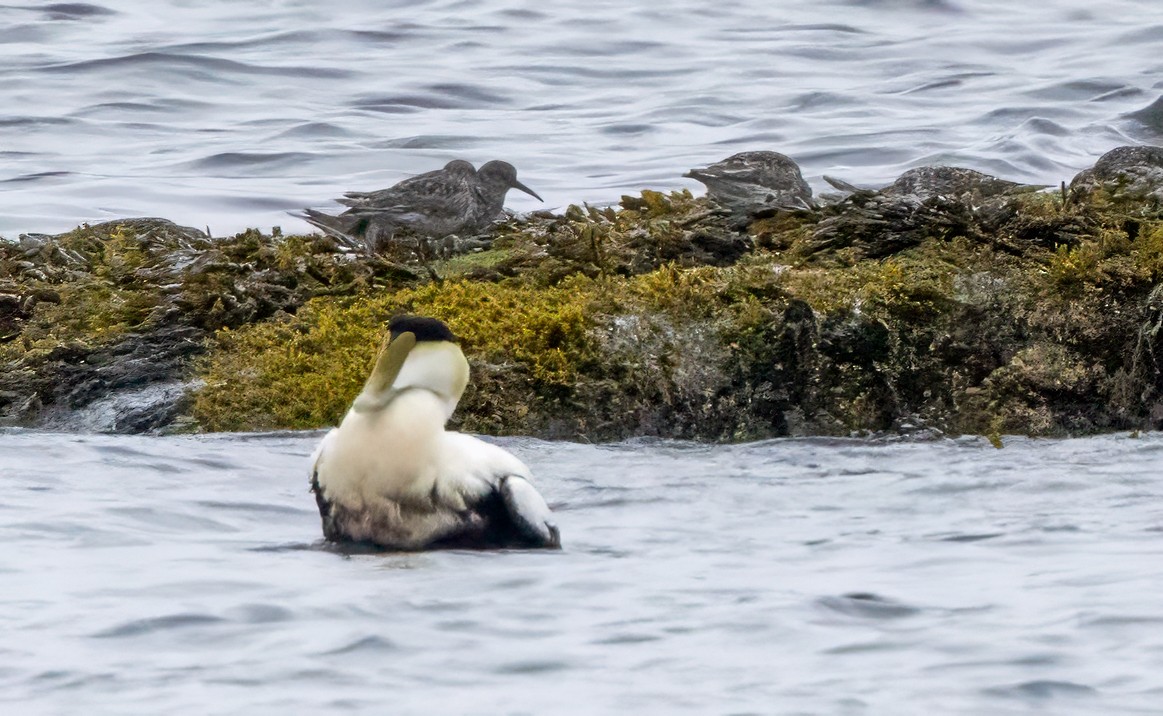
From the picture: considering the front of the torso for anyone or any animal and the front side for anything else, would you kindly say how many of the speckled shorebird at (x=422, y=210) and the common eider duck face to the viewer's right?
1

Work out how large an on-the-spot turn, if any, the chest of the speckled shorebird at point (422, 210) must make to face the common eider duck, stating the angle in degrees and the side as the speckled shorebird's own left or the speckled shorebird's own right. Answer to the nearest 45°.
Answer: approximately 90° to the speckled shorebird's own right

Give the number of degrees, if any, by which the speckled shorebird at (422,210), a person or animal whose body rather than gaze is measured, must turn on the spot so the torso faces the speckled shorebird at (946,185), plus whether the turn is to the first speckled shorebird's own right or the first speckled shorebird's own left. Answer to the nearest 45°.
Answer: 0° — it already faces it

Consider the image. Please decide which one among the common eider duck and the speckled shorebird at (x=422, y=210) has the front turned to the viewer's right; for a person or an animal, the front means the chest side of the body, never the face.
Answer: the speckled shorebird

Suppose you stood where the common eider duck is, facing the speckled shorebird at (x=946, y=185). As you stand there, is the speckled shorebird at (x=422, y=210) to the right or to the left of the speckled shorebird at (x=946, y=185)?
left

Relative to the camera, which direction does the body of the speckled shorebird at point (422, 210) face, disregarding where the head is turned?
to the viewer's right
